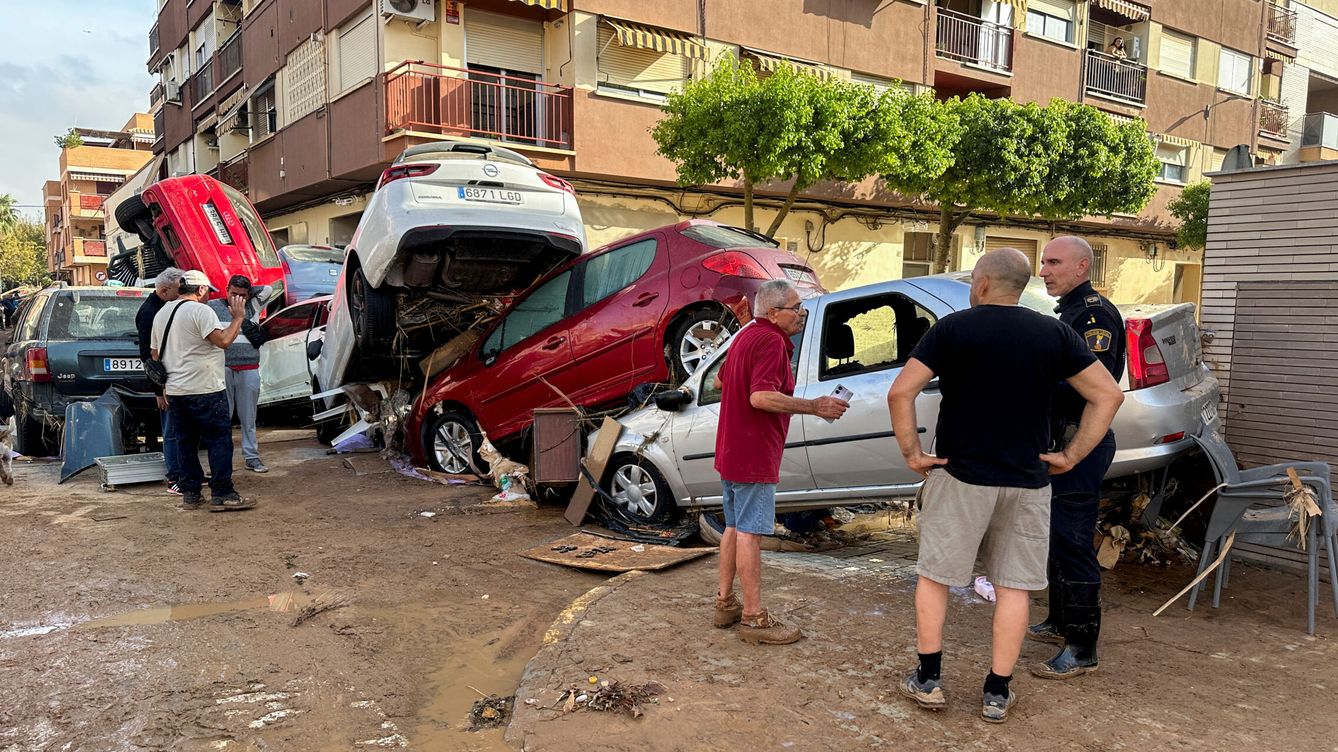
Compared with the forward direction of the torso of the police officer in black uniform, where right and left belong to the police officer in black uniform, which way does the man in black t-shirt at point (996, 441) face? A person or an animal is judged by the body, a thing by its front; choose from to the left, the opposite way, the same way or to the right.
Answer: to the right

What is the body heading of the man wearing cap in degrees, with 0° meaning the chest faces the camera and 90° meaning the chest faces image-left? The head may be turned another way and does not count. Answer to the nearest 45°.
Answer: approximately 225°

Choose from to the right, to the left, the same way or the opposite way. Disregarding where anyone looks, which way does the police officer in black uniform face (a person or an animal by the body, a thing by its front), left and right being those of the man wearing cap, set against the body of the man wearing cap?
to the left

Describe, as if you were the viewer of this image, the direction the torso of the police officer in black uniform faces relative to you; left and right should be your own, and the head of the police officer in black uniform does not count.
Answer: facing to the left of the viewer

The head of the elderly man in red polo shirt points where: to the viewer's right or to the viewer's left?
to the viewer's right

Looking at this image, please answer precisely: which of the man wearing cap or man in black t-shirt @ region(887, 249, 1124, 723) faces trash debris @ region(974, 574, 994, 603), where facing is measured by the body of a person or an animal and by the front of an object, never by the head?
the man in black t-shirt

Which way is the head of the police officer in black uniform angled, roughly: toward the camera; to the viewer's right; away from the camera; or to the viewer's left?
to the viewer's left

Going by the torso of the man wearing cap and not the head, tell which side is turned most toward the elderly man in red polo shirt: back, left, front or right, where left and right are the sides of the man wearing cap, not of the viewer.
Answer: right

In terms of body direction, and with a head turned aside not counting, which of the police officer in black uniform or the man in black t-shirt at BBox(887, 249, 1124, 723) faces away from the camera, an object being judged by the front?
the man in black t-shirt

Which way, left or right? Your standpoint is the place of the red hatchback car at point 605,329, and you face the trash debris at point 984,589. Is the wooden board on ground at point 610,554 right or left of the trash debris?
right

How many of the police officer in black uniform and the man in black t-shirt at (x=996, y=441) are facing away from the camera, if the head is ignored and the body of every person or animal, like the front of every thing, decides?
1

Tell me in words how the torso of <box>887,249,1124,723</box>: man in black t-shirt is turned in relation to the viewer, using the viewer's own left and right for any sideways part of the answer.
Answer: facing away from the viewer
